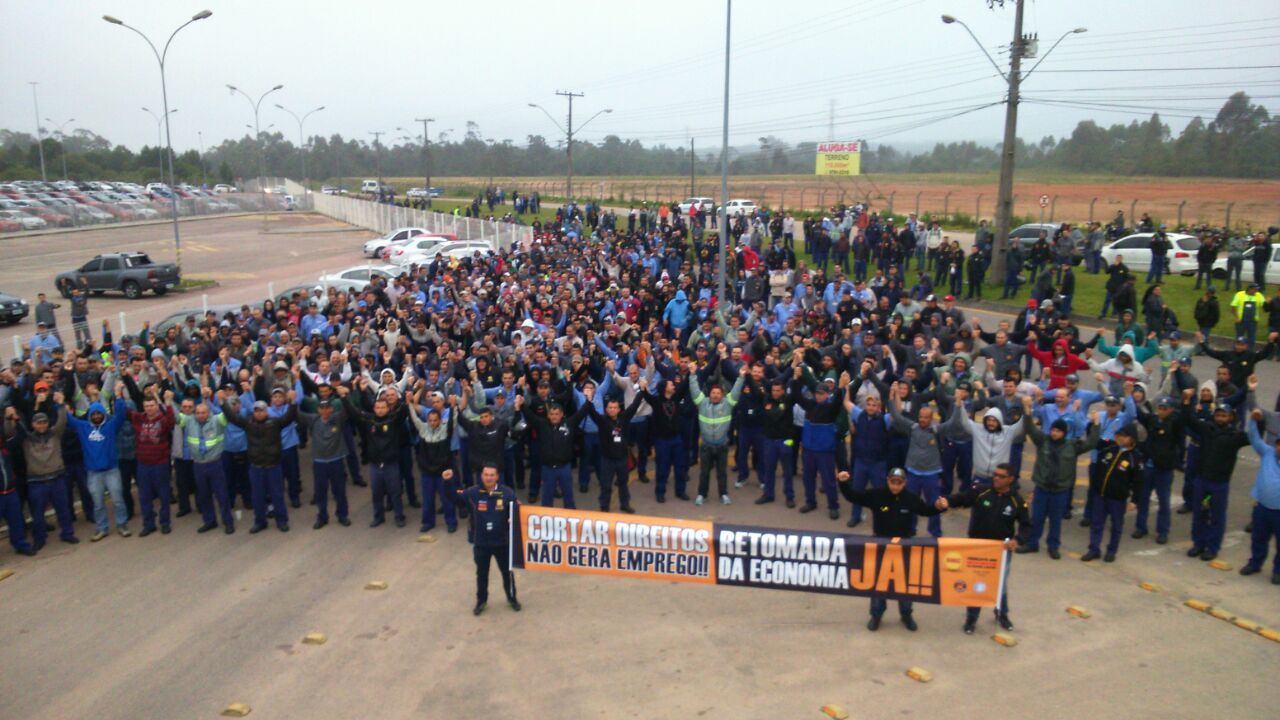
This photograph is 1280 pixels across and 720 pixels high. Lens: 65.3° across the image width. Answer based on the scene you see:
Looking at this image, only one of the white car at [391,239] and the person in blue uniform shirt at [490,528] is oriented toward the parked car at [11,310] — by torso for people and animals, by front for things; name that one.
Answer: the white car

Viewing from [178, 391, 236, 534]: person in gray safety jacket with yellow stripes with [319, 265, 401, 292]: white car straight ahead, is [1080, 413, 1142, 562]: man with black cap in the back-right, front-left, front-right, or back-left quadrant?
back-right

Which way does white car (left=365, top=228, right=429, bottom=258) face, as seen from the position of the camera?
facing the viewer and to the left of the viewer

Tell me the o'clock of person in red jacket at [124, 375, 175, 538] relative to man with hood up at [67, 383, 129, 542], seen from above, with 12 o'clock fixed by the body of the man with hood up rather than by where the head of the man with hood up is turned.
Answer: The person in red jacket is roughly at 10 o'clock from the man with hood up.

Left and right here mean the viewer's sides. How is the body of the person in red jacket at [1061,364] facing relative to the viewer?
facing the viewer

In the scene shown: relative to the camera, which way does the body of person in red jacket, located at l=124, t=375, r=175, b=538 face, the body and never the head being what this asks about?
toward the camera

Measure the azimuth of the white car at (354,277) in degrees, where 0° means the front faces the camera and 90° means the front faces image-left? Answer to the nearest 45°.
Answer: approximately 45°

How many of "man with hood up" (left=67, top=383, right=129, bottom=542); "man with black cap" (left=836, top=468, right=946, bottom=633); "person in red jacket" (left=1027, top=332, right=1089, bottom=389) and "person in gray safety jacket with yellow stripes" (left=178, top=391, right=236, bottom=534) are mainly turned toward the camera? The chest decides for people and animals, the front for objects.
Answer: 4

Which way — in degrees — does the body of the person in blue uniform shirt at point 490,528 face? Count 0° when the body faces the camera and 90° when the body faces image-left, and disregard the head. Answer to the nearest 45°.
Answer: approximately 0°

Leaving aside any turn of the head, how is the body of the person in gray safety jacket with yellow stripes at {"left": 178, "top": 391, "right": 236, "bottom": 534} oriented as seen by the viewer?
toward the camera

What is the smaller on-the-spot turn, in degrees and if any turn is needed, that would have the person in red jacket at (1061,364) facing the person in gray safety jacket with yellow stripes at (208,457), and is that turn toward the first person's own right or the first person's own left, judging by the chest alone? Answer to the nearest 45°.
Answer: approximately 45° to the first person's own right

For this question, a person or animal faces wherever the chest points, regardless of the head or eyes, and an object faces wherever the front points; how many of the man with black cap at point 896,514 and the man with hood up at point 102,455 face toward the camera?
2

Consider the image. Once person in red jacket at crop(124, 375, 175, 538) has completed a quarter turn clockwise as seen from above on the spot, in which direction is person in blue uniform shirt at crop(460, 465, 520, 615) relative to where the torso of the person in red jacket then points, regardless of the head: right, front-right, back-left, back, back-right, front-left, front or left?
back-left

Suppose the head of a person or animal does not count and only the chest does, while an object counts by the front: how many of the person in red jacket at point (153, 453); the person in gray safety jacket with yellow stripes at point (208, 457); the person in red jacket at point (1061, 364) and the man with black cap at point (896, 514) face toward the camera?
4
